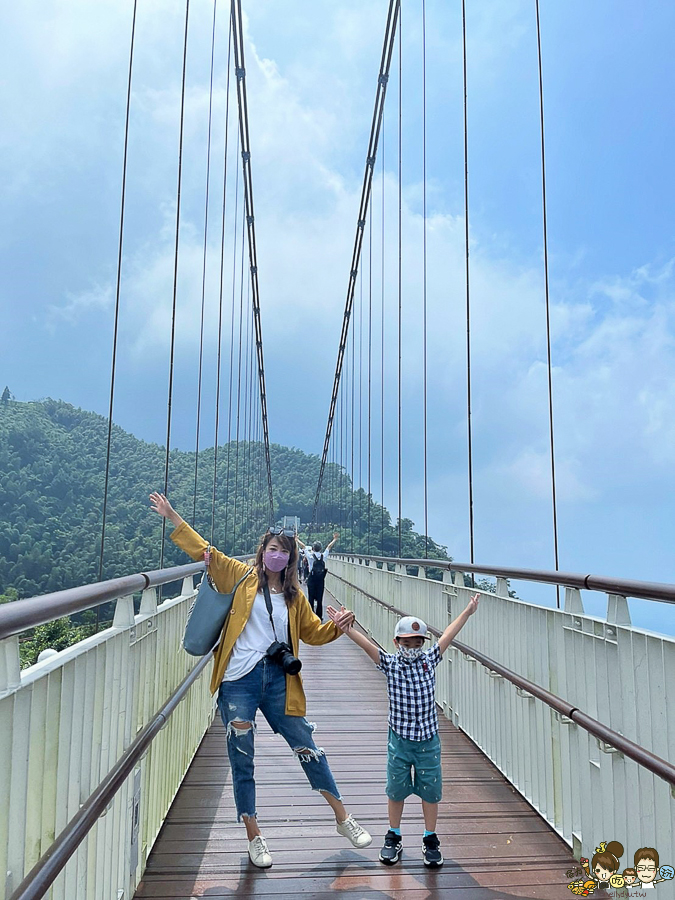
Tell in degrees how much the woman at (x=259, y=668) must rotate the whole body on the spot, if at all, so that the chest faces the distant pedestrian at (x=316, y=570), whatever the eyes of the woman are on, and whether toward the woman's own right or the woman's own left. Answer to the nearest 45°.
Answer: approximately 180°

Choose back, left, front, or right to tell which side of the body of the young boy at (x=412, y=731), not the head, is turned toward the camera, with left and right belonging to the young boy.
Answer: front

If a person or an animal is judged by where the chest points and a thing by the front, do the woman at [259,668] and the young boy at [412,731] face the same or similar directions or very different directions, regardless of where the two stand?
same or similar directions

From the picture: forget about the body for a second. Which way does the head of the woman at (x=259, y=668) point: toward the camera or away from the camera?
toward the camera

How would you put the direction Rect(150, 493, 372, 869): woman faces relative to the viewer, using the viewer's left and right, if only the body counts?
facing the viewer

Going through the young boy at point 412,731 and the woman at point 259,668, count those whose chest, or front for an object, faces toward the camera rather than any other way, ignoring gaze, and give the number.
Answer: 2

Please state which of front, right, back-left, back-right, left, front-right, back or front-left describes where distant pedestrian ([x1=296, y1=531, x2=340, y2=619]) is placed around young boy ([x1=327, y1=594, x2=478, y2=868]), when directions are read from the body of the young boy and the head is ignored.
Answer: back
